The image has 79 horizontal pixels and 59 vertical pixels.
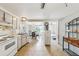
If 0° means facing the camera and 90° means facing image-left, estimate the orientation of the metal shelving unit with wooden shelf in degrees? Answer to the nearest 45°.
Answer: approximately 90°
